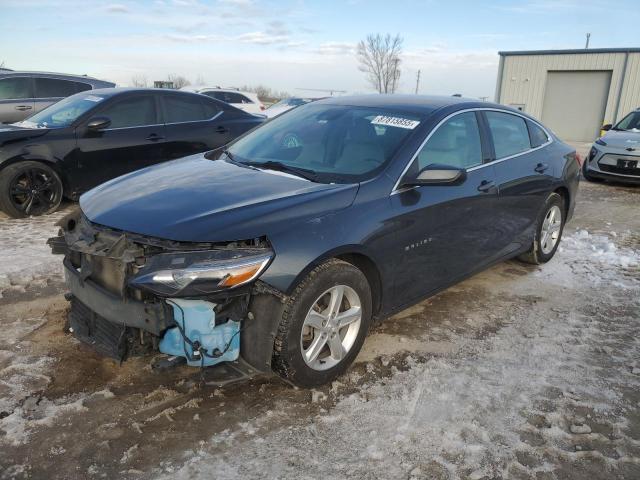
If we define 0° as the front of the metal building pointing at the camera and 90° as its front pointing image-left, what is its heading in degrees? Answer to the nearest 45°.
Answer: approximately 0°

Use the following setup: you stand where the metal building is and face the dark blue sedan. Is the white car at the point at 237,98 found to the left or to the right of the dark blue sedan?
right

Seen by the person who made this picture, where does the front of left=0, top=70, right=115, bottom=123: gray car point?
facing to the left of the viewer

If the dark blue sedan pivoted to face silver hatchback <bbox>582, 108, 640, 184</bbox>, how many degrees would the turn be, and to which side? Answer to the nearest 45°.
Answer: approximately 180°

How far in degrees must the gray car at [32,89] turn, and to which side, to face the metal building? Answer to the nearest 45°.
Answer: approximately 180°

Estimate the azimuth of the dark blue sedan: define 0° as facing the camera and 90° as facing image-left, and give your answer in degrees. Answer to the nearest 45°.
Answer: approximately 45°

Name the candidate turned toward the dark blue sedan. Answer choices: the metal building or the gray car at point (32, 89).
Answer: the metal building

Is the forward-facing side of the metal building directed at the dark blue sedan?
yes

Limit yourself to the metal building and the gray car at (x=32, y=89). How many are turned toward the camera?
1

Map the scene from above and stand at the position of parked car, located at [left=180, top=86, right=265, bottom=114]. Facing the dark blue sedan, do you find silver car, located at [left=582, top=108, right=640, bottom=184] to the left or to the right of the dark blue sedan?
left
